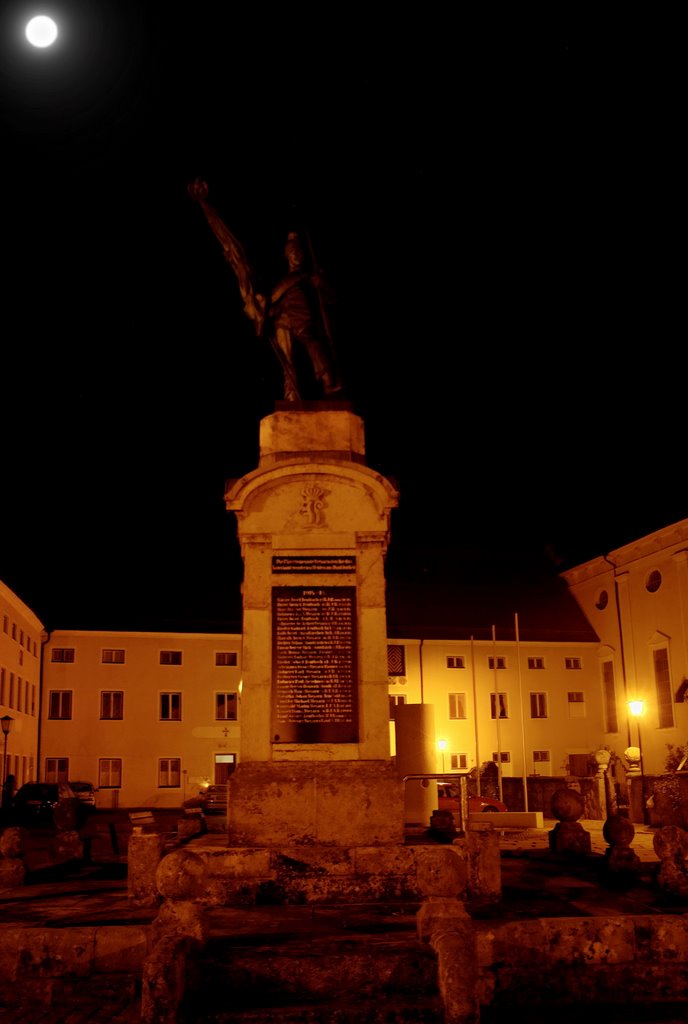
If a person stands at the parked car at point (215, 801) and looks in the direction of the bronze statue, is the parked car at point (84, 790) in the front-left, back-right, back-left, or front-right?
back-right

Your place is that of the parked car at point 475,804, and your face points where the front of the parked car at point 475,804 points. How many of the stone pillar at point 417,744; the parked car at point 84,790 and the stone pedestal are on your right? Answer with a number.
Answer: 2

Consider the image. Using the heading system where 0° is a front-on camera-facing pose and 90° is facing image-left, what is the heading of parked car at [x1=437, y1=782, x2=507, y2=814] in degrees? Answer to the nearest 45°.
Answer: approximately 270°

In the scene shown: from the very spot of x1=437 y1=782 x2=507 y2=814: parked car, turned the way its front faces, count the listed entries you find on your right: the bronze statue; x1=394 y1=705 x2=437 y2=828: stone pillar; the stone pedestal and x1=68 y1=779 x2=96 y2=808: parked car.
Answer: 3

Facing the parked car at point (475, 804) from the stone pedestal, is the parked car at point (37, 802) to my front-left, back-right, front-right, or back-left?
front-left

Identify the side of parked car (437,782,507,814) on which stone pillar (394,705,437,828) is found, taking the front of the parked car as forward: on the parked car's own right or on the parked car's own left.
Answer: on the parked car's own right

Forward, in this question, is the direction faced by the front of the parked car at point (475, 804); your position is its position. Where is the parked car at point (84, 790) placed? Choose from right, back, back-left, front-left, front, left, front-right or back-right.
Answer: back-left

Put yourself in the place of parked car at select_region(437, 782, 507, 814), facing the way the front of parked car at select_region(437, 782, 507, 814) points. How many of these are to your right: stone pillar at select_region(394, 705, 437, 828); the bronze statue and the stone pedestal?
3

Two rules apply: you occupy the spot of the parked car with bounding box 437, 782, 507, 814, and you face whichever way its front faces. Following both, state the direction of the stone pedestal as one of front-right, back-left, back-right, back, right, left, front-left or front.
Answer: right

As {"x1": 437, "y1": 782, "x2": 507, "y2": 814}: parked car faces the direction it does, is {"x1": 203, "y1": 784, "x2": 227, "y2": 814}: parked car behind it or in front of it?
behind

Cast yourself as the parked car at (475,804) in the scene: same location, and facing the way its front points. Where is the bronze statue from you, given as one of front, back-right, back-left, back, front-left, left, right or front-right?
right
